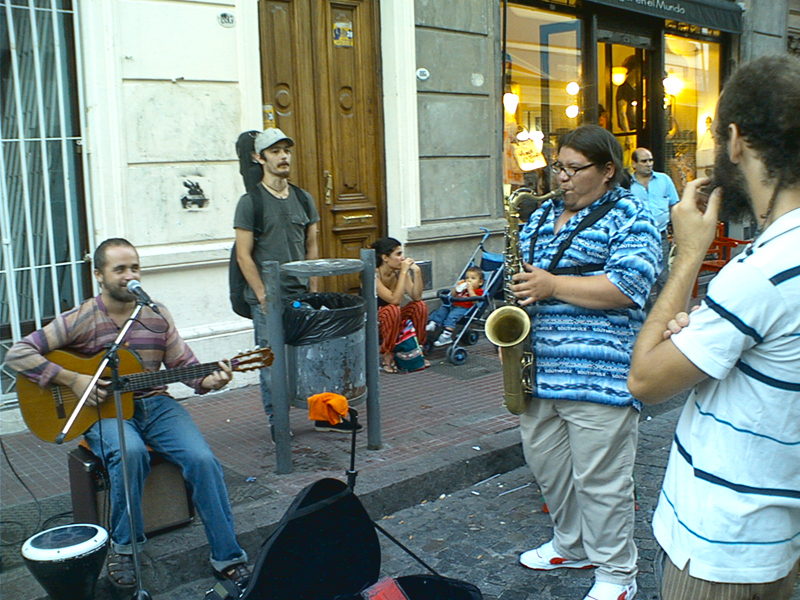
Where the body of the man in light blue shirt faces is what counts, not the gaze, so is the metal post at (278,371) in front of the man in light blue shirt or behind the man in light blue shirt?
in front

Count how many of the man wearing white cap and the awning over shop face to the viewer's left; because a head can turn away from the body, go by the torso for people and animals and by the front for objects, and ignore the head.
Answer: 0

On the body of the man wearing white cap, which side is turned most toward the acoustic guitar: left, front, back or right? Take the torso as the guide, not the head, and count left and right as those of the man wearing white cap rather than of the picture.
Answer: right

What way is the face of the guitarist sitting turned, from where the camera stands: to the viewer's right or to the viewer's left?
to the viewer's right

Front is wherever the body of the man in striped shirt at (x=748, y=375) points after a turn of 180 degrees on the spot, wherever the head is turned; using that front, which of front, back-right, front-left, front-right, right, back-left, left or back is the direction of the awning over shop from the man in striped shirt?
back-left

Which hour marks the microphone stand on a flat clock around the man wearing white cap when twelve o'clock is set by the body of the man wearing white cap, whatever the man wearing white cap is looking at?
The microphone stand is roughly at 2 o'clock from the man wearing white cap.

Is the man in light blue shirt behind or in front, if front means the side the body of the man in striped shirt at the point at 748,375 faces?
in front

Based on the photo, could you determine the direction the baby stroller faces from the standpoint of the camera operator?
facing the viewer and to the left of the viewer

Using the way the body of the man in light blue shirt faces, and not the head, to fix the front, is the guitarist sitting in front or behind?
in front

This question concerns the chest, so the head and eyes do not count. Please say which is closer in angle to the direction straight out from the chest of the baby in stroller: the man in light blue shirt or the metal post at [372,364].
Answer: the metal post

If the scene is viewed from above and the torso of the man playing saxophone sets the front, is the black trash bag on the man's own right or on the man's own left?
on the man's own right

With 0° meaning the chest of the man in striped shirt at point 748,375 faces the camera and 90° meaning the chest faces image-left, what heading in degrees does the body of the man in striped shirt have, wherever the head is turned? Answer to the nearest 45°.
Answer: approximately 135°

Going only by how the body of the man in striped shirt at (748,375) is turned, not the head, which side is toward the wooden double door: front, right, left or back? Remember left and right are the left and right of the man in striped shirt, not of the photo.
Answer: front
